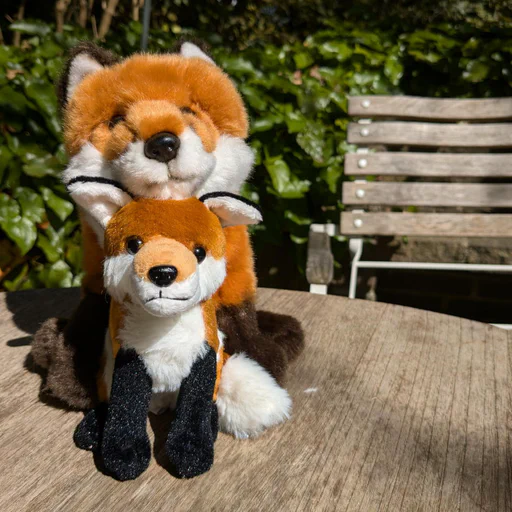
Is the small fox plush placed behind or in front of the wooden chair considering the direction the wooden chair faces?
in front

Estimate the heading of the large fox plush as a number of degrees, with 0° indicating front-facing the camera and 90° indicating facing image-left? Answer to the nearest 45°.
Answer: approximately 0°

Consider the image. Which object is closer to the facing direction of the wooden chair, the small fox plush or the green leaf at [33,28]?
the small fox plush

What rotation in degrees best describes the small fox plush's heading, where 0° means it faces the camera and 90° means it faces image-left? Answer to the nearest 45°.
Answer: approximately 0°

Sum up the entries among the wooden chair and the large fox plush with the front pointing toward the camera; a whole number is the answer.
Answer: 2

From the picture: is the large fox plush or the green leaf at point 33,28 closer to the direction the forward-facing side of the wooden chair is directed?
the large fox plush

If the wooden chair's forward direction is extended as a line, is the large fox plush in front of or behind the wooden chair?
in front

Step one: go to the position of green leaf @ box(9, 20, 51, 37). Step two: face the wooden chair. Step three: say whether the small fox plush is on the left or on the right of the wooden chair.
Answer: right
